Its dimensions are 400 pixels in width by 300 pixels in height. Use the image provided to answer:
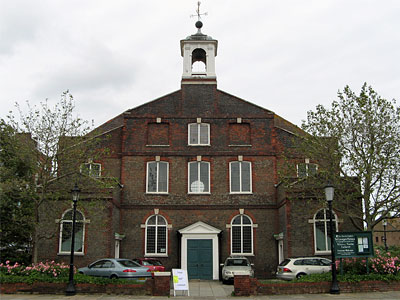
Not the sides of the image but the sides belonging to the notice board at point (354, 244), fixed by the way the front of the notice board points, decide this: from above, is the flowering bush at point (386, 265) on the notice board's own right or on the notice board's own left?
on the notice board's own left

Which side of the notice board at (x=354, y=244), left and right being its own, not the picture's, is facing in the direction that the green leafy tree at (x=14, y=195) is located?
right

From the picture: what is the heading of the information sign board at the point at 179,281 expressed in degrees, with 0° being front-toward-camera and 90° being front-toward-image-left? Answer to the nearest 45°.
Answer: approximately 0°

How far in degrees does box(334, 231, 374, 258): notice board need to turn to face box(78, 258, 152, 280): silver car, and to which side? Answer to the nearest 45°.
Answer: approximately 90° to its right

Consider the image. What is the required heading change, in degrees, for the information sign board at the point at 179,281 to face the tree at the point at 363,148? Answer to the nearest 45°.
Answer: approximately 90° to its left

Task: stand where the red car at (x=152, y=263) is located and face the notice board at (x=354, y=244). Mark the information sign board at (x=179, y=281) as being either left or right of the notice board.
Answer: right

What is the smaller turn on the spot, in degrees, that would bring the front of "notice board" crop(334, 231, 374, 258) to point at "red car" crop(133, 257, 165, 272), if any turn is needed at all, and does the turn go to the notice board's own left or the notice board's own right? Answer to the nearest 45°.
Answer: approximately 90° to the notice board's own right

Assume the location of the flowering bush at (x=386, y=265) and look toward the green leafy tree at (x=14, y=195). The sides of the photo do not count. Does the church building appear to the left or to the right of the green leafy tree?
right

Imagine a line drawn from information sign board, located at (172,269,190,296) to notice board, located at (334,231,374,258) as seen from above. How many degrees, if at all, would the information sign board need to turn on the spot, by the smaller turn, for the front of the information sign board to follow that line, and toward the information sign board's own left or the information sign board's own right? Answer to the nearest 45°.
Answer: approximately 90° to the information sign board's own left

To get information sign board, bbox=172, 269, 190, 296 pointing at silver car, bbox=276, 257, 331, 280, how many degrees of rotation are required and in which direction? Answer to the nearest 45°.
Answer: approximately 135° to its left

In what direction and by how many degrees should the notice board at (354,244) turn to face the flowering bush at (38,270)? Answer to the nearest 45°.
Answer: approximately 90° to its right

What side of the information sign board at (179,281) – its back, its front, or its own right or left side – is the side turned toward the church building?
back
